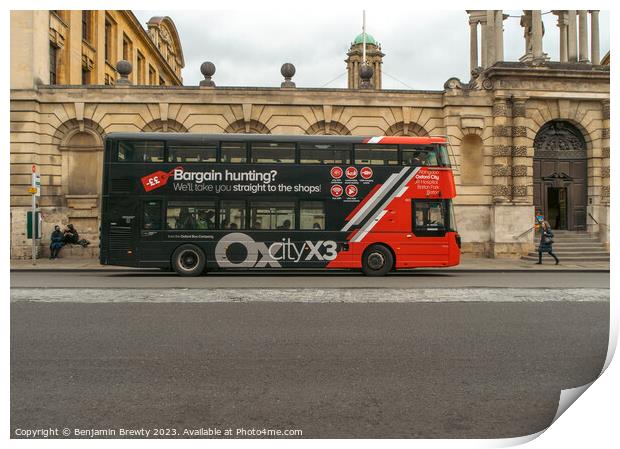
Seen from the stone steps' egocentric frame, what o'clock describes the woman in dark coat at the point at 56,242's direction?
The woman in dark coat is roughly at 2 o'clock from the stone steps.

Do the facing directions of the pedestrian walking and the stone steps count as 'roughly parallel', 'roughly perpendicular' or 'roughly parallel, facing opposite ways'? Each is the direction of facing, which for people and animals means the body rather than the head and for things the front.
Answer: roughly perpendicular

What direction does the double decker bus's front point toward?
to the viewer's right

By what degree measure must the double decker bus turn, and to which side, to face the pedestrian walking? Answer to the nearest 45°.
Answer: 0° — it already faces them

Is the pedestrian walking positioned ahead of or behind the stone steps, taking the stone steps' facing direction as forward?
ahead

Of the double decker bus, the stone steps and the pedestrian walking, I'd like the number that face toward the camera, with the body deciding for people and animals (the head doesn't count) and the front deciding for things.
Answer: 1

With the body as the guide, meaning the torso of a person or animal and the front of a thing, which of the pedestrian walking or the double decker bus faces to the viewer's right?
the double decker bus

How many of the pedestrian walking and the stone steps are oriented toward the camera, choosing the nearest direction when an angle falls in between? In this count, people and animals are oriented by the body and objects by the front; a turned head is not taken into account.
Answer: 1

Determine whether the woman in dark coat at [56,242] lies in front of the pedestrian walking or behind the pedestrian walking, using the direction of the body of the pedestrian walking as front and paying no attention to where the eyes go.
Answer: in front

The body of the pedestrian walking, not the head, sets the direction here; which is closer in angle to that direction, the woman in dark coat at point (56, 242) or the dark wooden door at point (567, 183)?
the woman in dark coat

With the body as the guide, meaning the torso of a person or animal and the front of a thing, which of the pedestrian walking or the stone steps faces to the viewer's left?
the pedestrian walking
